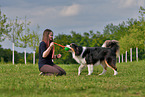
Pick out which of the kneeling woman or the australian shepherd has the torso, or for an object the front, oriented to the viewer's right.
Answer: the kneeling woman

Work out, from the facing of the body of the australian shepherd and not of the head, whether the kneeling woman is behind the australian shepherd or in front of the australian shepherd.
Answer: in front

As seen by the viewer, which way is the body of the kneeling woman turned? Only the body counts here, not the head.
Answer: to the viewer's right

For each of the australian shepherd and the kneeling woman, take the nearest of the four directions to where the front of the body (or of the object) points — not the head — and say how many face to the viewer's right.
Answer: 1

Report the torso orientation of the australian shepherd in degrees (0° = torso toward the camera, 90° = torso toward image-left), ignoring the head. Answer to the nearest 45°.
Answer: approximately 90°

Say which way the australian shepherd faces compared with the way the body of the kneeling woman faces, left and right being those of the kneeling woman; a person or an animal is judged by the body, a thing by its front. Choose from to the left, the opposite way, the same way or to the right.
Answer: the opposite way

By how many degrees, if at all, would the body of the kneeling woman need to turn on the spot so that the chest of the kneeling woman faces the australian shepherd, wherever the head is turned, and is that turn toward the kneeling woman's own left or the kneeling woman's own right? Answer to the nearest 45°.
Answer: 0° — they already face it
